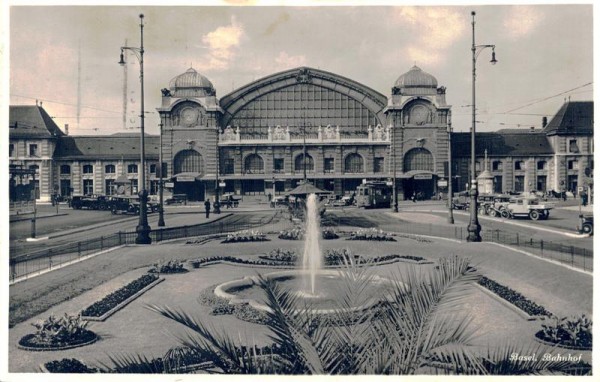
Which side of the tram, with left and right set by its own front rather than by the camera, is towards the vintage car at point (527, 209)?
left

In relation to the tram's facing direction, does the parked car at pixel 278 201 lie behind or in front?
in front

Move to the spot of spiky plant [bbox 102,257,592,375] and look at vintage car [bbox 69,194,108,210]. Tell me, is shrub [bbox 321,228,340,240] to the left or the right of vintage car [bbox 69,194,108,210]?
right

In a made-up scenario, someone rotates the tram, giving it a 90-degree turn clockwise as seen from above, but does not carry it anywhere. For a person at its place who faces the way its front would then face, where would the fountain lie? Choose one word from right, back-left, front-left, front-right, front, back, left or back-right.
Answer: back-left

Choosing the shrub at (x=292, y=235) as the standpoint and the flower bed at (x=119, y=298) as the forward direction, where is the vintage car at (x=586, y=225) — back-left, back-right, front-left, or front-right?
back-left
